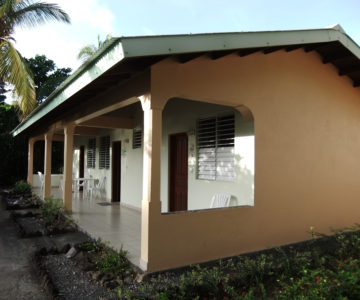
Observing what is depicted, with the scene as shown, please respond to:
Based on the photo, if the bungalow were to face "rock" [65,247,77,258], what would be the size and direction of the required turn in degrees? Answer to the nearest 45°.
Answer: approximately 45° to its left

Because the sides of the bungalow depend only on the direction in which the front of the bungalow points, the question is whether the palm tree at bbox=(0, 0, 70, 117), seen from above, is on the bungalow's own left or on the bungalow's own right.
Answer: on the bungalow's own right

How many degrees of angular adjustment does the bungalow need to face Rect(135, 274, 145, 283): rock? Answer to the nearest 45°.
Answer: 0° — it already faces it

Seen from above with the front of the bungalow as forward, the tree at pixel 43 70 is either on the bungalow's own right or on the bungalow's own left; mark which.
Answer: on the bungalow's own right

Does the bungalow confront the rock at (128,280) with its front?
no

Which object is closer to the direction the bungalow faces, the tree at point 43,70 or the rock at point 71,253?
the rock

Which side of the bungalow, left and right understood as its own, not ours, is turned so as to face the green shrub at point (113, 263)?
front

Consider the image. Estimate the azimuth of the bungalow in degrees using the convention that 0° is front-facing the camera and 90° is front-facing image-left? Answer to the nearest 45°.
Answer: approximately 45°
